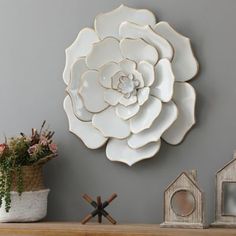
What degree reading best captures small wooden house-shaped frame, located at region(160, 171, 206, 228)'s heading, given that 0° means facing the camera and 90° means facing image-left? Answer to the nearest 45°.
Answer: approximately 0°

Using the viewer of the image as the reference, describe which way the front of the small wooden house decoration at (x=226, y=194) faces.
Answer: facing the viewer

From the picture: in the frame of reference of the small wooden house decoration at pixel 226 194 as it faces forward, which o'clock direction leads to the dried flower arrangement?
The dried flower arrangement is roughly at 3 o'clock from the small wooden house decoration.

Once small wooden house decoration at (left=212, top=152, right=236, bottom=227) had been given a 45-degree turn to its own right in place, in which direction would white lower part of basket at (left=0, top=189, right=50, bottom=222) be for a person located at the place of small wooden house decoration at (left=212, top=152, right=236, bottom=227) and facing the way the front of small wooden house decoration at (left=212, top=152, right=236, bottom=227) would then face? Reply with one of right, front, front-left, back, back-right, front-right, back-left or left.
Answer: front-right

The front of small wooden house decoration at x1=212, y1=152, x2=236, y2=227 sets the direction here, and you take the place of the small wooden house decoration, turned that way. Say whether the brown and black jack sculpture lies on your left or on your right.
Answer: on your right

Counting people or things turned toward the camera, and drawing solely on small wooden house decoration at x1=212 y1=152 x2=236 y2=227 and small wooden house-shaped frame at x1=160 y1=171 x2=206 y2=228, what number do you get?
2

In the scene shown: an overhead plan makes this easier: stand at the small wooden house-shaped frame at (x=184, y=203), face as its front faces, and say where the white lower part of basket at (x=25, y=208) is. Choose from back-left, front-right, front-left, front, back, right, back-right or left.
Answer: right
